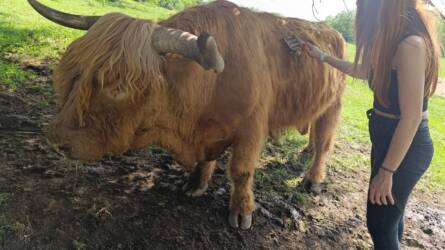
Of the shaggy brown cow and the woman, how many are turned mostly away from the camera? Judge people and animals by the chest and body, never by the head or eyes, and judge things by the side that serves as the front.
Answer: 0

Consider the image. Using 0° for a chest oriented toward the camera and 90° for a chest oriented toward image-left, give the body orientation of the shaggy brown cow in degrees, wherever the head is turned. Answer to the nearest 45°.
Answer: approximately 45°

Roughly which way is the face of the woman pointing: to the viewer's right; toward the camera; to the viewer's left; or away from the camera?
to the viewer's left

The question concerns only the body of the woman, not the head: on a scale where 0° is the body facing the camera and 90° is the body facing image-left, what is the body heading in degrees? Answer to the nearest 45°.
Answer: approximately 90°

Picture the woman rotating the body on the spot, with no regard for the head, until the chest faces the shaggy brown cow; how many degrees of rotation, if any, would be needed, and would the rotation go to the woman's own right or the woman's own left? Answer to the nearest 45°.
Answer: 0° — they already face it
